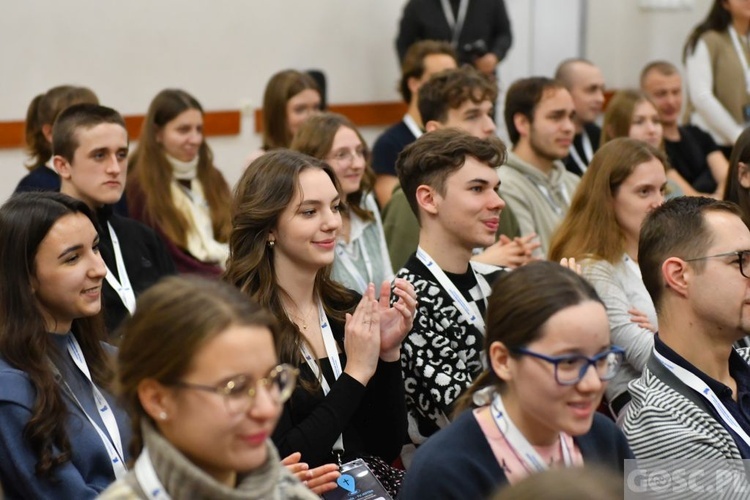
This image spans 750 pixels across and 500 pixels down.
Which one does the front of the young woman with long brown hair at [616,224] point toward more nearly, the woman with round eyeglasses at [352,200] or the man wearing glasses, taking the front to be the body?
the man wearing glasses

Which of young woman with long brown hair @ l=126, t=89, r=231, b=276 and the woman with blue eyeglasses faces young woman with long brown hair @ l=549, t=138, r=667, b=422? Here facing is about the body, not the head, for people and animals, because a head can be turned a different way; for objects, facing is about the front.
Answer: young woman with long brown hair @ l=126, t=89, r=231, b=276

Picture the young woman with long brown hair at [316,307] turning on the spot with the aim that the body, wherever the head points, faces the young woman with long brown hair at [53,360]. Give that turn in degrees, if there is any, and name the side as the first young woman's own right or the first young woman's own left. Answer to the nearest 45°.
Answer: approximately 135° to the first young woman's own right

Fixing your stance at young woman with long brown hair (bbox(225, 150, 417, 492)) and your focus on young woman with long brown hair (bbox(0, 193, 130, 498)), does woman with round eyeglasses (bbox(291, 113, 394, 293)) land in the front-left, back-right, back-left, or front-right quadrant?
back-right

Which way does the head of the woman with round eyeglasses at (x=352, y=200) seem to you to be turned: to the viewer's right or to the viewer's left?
to the viewer's right

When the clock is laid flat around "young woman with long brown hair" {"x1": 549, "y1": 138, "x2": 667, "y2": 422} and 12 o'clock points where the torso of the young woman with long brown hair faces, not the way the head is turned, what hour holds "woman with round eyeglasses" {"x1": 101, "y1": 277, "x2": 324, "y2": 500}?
The woman with round eyeglasses is roughly at 2 o'clock from the young woman with long brown hair.

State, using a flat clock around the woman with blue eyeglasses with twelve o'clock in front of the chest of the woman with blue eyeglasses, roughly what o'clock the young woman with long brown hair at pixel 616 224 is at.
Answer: The young woman with long brown hair is roughly at 8 o'clock from the woman with blue eyeglasses.
